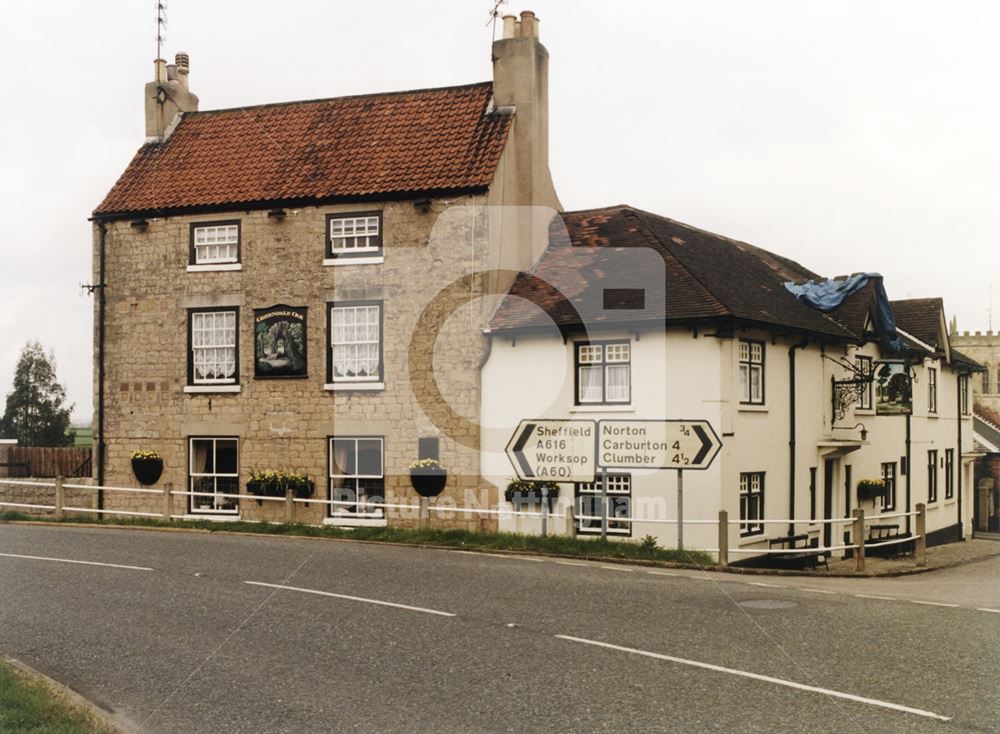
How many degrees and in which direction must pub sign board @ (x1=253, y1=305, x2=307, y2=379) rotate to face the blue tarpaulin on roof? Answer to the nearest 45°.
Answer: approximately 90° to its left

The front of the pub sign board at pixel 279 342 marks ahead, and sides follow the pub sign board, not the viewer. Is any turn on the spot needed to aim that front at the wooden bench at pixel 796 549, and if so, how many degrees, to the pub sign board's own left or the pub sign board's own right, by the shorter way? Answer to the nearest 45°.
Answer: approximately 90° to the pub sign board's own left

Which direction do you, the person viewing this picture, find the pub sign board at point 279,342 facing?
facing the viewer

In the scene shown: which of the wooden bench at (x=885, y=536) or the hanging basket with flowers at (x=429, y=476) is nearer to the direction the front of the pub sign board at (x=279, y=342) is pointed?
the hanging basket with flowers

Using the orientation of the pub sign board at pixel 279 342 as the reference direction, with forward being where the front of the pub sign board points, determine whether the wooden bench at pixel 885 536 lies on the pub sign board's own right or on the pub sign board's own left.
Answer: on the pub sign board's own left

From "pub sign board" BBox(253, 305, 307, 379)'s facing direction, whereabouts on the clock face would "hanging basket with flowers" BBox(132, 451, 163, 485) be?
The hanging basket with flowers is roughly at 4 o'clock from the pub sign board.

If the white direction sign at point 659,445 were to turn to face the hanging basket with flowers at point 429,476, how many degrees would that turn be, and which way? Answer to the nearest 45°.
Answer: approximately 135° to its right

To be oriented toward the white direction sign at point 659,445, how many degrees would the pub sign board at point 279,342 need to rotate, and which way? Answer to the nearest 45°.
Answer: approximately 45° to its left

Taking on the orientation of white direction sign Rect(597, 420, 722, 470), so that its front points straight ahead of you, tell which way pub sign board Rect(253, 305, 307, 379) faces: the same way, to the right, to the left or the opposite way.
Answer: the same way
